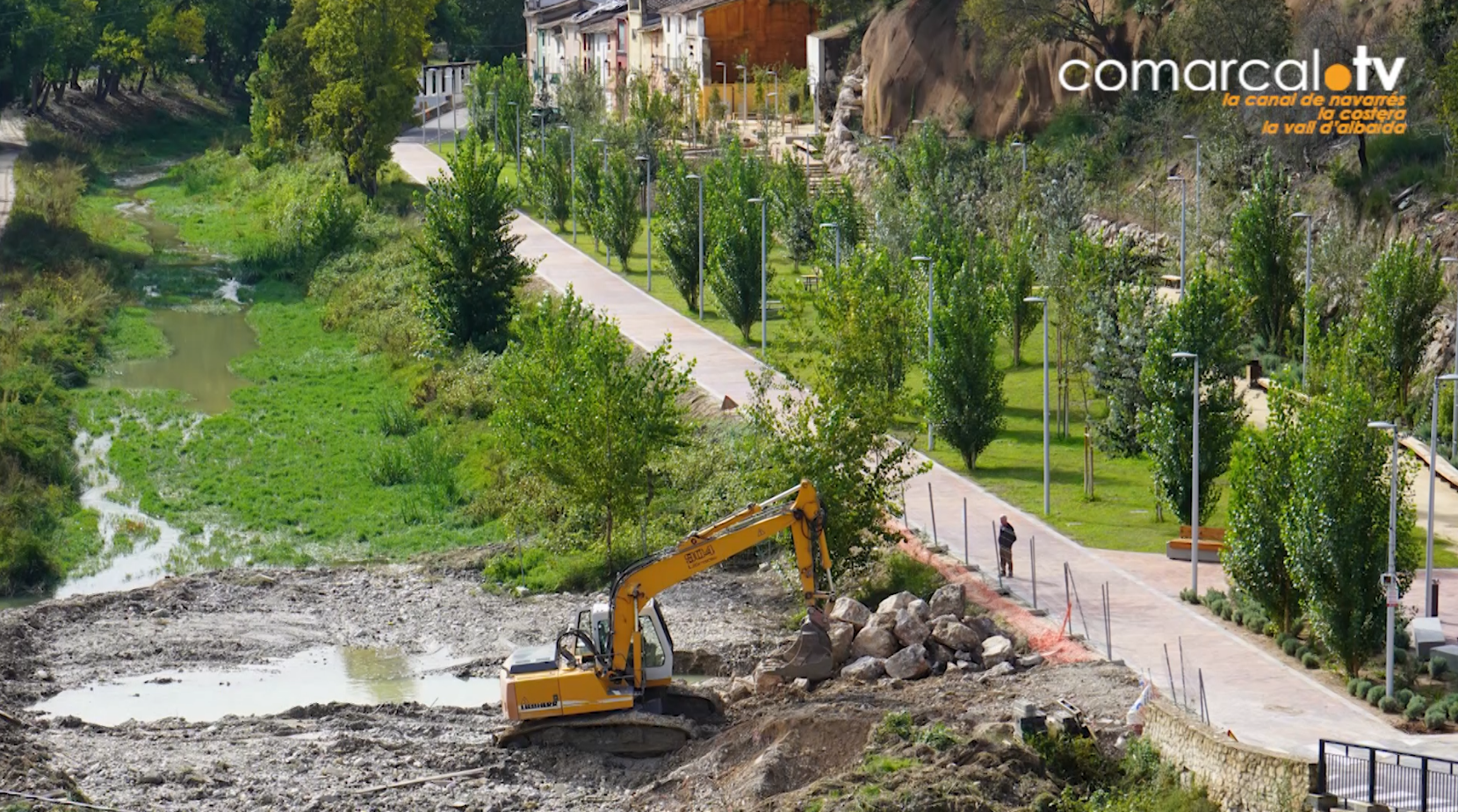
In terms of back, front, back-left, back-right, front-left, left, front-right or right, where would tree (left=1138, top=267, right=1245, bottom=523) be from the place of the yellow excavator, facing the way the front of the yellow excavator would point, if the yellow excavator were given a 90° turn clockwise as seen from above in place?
back-left

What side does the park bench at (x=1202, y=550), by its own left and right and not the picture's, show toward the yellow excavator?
front

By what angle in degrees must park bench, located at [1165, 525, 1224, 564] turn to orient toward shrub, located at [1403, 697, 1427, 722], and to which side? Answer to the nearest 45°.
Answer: approximately 45° to its left

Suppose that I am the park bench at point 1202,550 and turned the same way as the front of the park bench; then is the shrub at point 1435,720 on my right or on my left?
on my left

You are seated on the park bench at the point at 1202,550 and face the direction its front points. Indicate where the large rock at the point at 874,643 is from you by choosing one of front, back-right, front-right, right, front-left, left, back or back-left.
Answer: front

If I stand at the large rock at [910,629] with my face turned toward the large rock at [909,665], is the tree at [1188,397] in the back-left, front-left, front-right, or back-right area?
back-left

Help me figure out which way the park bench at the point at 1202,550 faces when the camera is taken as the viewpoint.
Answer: facing the viewer and to the left of the viewer

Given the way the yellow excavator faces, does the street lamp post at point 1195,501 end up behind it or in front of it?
in front

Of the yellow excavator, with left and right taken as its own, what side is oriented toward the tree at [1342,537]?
front

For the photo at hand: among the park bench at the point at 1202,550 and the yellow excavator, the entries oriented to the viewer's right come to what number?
1

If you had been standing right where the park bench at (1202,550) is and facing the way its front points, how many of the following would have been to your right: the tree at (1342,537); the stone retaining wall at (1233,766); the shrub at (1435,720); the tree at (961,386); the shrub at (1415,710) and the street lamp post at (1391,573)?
1

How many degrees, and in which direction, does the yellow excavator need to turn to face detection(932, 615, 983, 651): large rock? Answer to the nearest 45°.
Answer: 0° — it already faces it

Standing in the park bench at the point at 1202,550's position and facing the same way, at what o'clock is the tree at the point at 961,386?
The tree is roughly at 5 o'clock from the park bench.

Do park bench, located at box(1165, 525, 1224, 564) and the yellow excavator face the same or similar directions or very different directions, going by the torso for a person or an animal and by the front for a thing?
very different directions

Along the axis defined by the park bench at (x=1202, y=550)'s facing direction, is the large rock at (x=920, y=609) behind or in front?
in front

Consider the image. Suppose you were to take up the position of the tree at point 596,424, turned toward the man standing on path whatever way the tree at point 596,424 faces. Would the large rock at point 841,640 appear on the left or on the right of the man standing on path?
right

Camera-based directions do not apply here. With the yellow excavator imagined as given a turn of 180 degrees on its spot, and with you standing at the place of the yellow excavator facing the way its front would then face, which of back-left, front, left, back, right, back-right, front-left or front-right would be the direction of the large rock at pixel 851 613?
back-right

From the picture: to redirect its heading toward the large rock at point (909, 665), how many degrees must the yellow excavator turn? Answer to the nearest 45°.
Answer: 0° — it already faces it

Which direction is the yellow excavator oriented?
to the viewer's right

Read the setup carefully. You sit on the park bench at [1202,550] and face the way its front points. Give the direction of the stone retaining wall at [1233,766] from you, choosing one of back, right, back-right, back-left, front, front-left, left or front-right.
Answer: front-left
